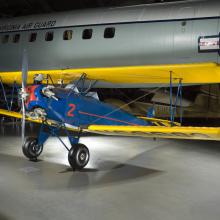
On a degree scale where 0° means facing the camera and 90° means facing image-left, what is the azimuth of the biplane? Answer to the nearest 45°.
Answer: approximately 45°
